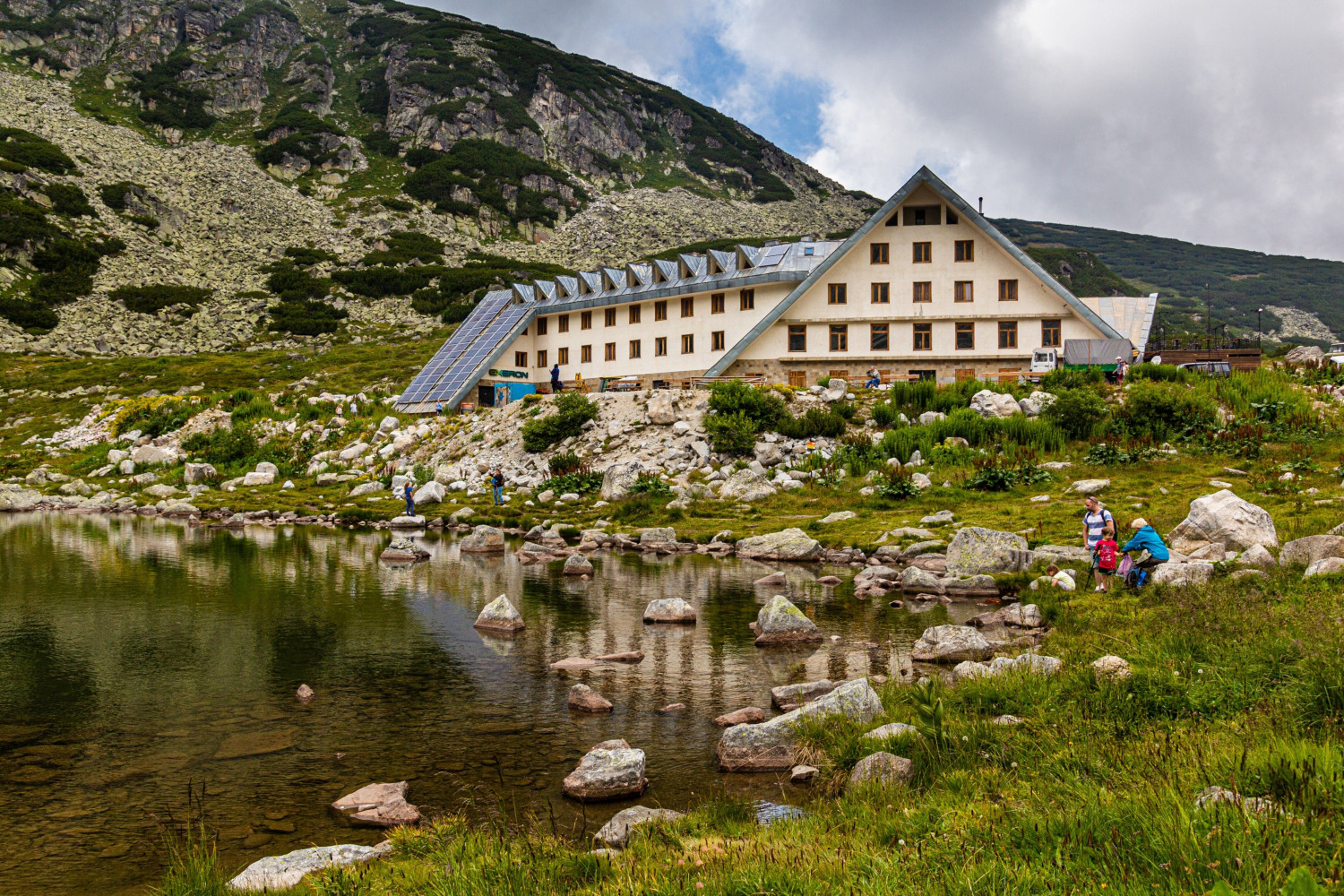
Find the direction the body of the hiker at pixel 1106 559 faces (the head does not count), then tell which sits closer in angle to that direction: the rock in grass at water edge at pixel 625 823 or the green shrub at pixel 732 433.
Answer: the rock in grass at water edge

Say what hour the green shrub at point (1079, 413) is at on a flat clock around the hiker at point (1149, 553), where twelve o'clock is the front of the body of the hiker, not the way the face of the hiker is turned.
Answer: The green shrub is roughly at 3 o'clock from the hiker.

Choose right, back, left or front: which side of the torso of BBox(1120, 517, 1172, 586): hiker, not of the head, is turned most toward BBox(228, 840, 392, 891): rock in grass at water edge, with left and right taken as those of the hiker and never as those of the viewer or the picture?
left

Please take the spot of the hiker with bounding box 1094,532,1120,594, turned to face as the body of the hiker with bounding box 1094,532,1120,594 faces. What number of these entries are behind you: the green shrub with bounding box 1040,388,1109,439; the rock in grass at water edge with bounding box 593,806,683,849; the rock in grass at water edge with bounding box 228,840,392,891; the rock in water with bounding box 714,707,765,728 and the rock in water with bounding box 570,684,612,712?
1

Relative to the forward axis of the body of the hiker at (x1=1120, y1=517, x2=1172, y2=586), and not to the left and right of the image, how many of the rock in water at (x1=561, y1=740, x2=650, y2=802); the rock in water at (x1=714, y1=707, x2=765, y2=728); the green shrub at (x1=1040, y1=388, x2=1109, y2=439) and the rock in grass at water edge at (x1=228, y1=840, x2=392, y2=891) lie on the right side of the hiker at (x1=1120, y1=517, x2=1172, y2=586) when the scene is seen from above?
1

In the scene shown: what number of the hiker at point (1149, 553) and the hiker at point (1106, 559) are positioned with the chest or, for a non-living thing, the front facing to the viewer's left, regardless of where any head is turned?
1

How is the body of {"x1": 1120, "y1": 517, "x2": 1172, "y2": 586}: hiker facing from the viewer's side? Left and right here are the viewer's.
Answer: facing to the left of the viewer

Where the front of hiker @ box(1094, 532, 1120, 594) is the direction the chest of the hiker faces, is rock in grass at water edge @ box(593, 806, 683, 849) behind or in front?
in front

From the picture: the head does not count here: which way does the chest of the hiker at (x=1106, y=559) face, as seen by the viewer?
toward the camera

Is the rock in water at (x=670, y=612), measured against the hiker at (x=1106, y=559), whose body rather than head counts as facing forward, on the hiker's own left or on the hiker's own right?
on the hiker's own right

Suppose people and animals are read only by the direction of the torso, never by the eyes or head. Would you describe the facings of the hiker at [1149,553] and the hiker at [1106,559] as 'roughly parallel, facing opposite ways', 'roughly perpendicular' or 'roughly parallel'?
roughly perpendicular

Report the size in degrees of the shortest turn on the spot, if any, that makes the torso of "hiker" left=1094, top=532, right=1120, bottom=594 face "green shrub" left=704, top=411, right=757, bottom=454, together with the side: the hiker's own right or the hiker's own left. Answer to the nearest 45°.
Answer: approximately 135° to the hiker's own right

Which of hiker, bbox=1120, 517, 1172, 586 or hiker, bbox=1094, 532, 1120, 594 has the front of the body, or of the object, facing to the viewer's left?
hiker, bbox=1120, 517, 1172, 586

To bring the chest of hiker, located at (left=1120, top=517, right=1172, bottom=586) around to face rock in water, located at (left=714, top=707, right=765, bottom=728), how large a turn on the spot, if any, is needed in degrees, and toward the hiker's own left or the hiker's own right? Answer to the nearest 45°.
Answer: approximately 45° to the hiker's own left

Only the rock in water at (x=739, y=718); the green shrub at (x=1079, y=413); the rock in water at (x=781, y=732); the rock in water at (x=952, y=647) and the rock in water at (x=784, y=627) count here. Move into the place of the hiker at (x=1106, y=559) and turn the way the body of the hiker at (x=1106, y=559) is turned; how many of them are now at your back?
1

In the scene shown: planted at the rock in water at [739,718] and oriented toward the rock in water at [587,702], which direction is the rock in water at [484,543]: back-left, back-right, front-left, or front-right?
front-right

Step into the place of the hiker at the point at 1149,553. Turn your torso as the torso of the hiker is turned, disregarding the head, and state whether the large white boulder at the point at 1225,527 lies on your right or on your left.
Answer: on your right

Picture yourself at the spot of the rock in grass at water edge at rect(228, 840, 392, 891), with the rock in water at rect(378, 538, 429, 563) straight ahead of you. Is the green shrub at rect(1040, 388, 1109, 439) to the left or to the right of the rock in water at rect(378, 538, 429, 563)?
right

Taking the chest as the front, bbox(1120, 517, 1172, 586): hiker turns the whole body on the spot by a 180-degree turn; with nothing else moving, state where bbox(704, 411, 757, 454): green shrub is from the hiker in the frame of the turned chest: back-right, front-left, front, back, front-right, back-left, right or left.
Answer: back-left

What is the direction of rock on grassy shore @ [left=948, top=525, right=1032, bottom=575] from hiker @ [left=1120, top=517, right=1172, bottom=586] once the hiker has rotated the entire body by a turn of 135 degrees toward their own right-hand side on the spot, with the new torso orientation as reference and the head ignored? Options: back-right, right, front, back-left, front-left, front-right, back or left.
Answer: left
